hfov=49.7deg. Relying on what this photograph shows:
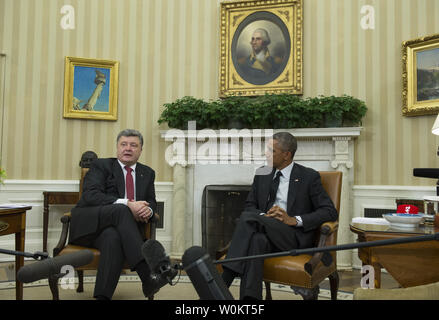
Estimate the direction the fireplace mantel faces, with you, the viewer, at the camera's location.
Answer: facing the viewer

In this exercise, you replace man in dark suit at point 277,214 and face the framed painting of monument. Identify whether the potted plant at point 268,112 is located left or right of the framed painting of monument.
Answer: right

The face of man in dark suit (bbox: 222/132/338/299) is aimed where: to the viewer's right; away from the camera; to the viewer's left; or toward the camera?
to the viewer's left

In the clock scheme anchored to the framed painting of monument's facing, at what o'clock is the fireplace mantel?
The fireplace mantel is roughly at 10 o'clock from the framed painting of monument.

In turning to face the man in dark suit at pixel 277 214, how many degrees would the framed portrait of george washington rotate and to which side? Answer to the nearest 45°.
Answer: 0° — it already faces them

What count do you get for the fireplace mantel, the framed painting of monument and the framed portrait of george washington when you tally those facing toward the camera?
3

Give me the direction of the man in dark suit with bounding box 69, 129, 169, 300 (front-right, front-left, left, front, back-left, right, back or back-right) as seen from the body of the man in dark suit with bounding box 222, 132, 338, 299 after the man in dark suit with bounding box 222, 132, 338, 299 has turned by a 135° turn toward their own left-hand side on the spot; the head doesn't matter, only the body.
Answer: back

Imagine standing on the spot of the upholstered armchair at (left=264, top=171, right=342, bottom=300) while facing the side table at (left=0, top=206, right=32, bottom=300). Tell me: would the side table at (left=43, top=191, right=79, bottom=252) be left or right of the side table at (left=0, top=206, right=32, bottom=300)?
right

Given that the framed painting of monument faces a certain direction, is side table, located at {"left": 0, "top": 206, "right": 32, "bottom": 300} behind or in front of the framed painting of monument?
in front

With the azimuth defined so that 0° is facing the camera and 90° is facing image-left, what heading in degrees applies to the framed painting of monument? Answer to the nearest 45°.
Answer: approximately 0°

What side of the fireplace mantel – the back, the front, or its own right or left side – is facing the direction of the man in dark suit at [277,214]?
front

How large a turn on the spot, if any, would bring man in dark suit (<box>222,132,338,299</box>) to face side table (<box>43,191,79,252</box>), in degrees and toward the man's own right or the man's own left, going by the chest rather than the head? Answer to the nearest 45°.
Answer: approximately 90° to the man's own right

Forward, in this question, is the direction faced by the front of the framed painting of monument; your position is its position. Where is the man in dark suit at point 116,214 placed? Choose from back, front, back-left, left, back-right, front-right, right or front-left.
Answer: front
